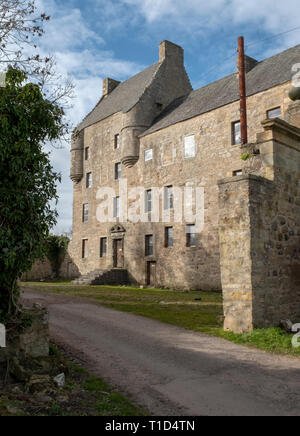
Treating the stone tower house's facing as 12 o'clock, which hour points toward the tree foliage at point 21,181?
The tree foliage is roughly at 11 o'clock from the stone tower house.

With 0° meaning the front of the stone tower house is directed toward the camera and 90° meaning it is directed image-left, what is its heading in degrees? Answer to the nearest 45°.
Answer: approximately 45°
